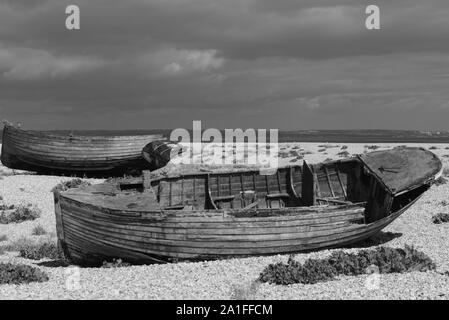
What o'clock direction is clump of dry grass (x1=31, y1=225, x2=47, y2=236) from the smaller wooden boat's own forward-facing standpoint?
The clump of dry grass is roughly at 9 o'clock from the smaller wooden boat.

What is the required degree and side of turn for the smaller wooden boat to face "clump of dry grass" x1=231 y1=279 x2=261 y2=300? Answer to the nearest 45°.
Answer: approximately 90° to its left

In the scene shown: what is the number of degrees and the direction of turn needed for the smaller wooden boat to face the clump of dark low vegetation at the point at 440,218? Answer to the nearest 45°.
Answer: approximately 135° to its left

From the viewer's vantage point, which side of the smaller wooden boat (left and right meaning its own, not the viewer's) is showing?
left

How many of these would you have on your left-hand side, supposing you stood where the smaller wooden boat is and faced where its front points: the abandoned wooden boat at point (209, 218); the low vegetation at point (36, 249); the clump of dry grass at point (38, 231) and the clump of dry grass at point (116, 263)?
4

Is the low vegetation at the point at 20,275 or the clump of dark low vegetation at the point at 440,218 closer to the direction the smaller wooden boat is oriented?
the low vegetation at the point at 20,275
